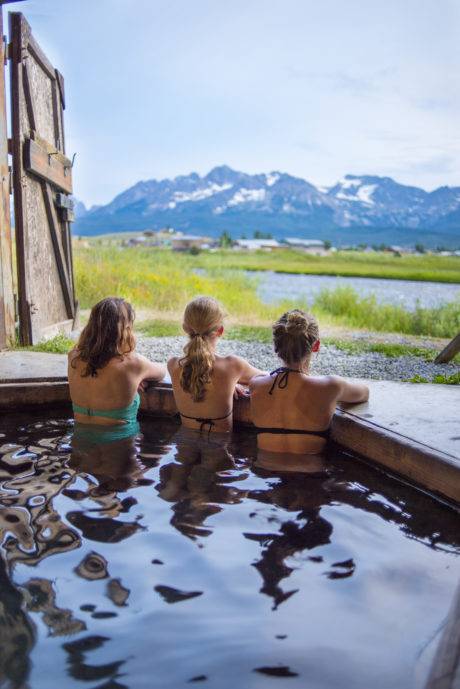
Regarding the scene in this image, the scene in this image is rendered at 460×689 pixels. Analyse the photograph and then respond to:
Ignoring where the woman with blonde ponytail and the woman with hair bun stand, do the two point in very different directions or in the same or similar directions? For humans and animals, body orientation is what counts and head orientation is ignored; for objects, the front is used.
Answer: same or similar directions

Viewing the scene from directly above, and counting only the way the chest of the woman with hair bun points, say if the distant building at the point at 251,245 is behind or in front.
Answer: in front

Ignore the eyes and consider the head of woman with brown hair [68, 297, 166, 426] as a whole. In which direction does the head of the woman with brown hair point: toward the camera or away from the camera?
away from the camera

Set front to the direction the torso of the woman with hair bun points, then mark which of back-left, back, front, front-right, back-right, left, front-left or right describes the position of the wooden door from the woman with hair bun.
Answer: front-left

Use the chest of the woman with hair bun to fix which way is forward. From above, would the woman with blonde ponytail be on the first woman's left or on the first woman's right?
on the first woman's left

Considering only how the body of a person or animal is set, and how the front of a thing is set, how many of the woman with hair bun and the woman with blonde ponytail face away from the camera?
2

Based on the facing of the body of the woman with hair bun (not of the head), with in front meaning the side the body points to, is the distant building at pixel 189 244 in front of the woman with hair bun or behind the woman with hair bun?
in front

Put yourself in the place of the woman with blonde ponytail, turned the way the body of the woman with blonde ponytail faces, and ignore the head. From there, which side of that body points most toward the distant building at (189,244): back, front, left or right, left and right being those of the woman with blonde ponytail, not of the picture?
front

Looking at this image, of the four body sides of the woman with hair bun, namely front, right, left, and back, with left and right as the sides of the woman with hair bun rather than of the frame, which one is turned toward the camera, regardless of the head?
back

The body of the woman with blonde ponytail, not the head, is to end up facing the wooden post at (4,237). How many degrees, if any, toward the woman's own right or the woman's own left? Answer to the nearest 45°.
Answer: approximately 45° to the woman's own left

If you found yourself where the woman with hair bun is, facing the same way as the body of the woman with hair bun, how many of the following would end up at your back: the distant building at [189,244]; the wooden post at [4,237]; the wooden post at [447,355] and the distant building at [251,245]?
0

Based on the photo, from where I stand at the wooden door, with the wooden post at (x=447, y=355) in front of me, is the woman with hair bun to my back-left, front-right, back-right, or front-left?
front-right

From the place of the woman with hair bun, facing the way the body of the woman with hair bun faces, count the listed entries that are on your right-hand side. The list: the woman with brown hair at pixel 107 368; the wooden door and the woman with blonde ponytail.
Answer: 0

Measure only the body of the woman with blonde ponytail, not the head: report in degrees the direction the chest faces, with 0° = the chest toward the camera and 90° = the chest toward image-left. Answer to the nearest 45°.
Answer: approximately 180°
